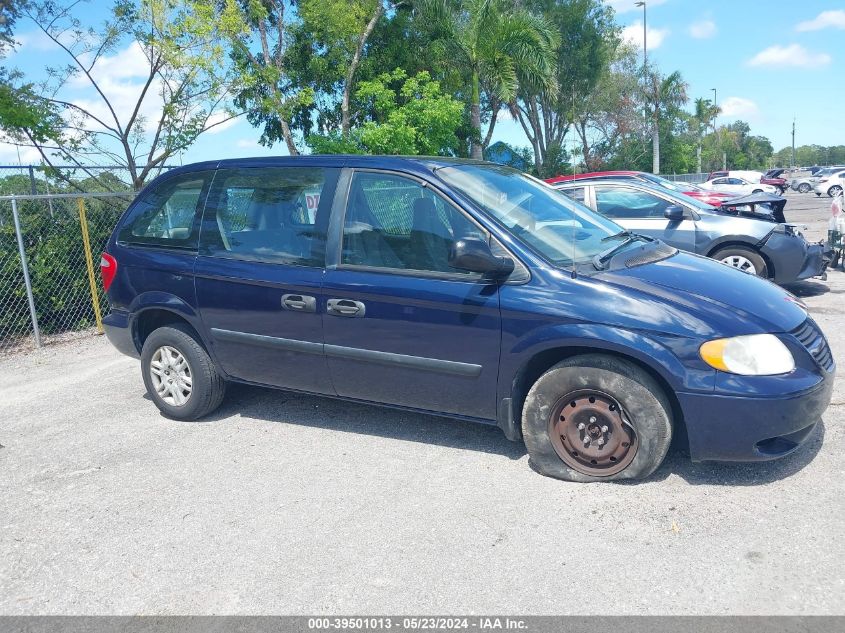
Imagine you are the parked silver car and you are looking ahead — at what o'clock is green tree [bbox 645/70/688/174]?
The green tree is roughly at 9 o'clock from the parked silver car.

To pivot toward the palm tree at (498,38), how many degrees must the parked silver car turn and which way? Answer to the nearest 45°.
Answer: approximately 135° to its left

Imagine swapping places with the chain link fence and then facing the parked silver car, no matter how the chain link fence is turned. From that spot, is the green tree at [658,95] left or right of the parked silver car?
left

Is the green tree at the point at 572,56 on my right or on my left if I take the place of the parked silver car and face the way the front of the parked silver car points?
on my left

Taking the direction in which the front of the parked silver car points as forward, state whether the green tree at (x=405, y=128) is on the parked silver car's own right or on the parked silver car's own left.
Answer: on the parked silver car's own left

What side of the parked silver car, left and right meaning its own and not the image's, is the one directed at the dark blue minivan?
right

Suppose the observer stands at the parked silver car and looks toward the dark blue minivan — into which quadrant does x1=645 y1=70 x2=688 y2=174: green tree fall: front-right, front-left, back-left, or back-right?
back-right

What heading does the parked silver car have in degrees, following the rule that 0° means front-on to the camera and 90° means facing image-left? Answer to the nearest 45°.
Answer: approximately 270°

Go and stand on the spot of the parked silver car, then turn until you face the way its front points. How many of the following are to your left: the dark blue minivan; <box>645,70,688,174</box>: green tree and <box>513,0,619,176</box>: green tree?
2

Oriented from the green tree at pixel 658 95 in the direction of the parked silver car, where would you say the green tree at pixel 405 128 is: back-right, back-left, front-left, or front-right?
front-right

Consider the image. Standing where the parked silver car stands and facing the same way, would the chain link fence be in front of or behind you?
behind
